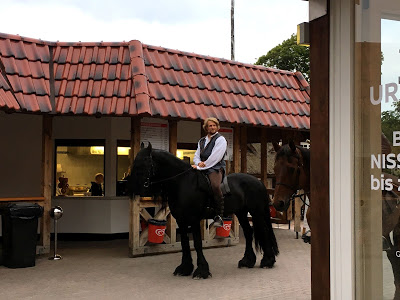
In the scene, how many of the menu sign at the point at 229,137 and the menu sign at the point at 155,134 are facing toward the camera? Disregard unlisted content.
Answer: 2

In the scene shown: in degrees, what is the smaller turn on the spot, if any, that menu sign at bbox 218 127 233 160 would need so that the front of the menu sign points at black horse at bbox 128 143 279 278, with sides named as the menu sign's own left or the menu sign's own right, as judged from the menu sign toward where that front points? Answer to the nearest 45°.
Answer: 0° — it already faces it

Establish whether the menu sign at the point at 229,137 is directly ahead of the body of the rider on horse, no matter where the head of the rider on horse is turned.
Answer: no

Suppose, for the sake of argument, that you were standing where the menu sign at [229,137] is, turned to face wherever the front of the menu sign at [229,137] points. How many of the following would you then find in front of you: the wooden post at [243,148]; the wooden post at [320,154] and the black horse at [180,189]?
2

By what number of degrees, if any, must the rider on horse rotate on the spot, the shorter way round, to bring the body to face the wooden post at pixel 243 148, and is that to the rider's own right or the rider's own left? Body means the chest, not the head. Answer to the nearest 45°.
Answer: approximately 135° to the rider's own right

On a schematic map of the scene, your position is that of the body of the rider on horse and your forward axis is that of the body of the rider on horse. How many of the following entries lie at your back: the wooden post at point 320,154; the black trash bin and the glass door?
0

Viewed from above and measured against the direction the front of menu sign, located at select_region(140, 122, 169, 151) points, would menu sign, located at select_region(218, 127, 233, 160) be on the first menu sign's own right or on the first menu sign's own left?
on the first menu sign's own left

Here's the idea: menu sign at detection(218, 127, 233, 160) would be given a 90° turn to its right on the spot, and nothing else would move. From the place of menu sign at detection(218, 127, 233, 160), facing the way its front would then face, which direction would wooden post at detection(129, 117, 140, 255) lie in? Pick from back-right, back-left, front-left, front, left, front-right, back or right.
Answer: front-left

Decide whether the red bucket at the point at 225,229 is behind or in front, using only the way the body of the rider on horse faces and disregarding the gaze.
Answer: behind

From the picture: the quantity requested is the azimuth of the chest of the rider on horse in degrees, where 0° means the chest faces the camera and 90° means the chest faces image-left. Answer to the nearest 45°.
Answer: approximately 45°

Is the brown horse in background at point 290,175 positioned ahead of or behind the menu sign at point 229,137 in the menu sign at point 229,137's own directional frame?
ahead

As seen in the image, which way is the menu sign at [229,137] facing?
toward the camera

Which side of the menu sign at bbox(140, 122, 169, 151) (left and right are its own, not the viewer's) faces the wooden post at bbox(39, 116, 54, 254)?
right

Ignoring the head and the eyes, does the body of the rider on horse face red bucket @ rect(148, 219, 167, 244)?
no

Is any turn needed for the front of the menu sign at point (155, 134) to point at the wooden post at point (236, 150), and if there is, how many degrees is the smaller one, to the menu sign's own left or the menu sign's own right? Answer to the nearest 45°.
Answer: approximately 135° to the menu sign's own left

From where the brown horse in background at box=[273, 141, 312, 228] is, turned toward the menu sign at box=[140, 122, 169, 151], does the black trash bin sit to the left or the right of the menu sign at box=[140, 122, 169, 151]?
left

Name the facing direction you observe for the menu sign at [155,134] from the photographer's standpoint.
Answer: facing the viewer

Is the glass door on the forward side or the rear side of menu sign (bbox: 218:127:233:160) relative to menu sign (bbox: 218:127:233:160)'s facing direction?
on the forward side

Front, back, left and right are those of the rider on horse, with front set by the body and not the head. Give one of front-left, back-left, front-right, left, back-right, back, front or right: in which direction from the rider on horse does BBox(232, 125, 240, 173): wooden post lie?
back-right
